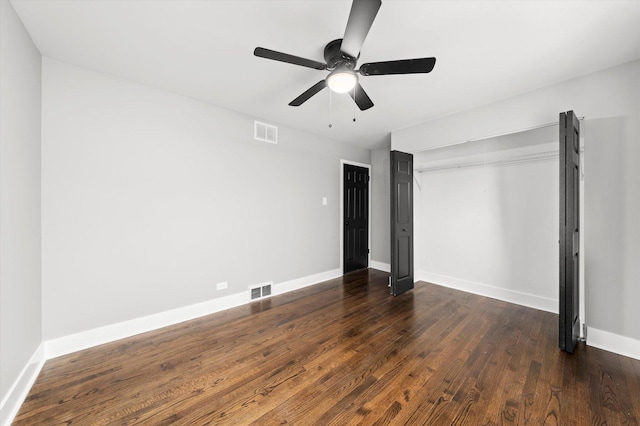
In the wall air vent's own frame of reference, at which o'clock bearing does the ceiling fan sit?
The ceiling fan is roughly at 1 o'clock from the wall air vent.

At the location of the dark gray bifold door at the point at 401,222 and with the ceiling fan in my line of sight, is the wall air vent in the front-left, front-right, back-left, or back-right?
front-right

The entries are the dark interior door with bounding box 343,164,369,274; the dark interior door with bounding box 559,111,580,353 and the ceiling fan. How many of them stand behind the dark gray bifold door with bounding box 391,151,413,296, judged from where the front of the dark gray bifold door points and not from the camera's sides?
1

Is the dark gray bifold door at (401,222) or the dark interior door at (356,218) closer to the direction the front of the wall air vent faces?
the dark gray bifold door

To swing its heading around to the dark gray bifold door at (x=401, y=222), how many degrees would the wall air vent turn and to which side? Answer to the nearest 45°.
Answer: approximately 45° to its left

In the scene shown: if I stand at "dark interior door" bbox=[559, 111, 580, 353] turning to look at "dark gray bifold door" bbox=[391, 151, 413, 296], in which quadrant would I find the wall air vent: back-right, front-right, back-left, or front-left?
front-left

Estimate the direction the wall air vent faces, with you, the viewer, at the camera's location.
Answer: facing the viewer and to the right of the viewer

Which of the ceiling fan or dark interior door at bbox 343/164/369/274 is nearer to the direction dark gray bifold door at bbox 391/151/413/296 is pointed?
the ceiling fan

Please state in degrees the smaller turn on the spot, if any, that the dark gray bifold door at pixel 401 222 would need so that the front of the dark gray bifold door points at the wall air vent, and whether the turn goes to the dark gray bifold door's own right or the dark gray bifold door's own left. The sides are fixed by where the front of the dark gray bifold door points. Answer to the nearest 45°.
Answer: approximately 90° to the dark gray bifold door's own right

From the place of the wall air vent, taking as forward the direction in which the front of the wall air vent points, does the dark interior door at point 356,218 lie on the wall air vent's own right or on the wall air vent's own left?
on the wall air vent's own left

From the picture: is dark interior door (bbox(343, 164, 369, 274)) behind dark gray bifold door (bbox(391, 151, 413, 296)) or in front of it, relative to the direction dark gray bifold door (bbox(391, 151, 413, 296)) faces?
behind

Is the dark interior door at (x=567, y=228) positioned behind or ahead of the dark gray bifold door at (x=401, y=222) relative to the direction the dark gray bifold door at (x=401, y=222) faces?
ahead

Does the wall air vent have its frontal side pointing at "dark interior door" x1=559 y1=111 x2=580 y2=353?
yes

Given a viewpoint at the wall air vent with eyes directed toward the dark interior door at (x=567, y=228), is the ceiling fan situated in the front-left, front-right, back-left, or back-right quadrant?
front-right
